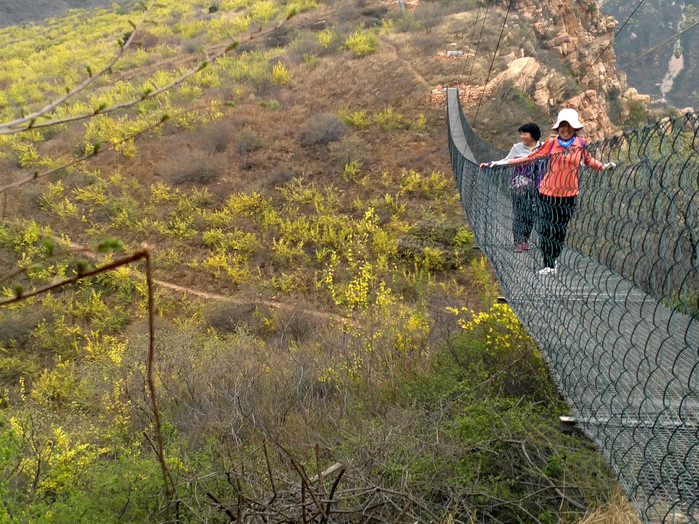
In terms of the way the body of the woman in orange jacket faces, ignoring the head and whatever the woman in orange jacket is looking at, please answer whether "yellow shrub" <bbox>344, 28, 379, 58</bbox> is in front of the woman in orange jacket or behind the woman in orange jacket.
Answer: behind

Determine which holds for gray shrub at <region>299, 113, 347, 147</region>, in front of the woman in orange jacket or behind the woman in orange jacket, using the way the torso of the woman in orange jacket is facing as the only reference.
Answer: behind

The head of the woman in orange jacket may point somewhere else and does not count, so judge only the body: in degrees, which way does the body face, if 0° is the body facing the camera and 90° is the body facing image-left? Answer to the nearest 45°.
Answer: approximately 0°

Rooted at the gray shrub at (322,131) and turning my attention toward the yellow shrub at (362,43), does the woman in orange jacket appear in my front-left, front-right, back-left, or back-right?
back-right
